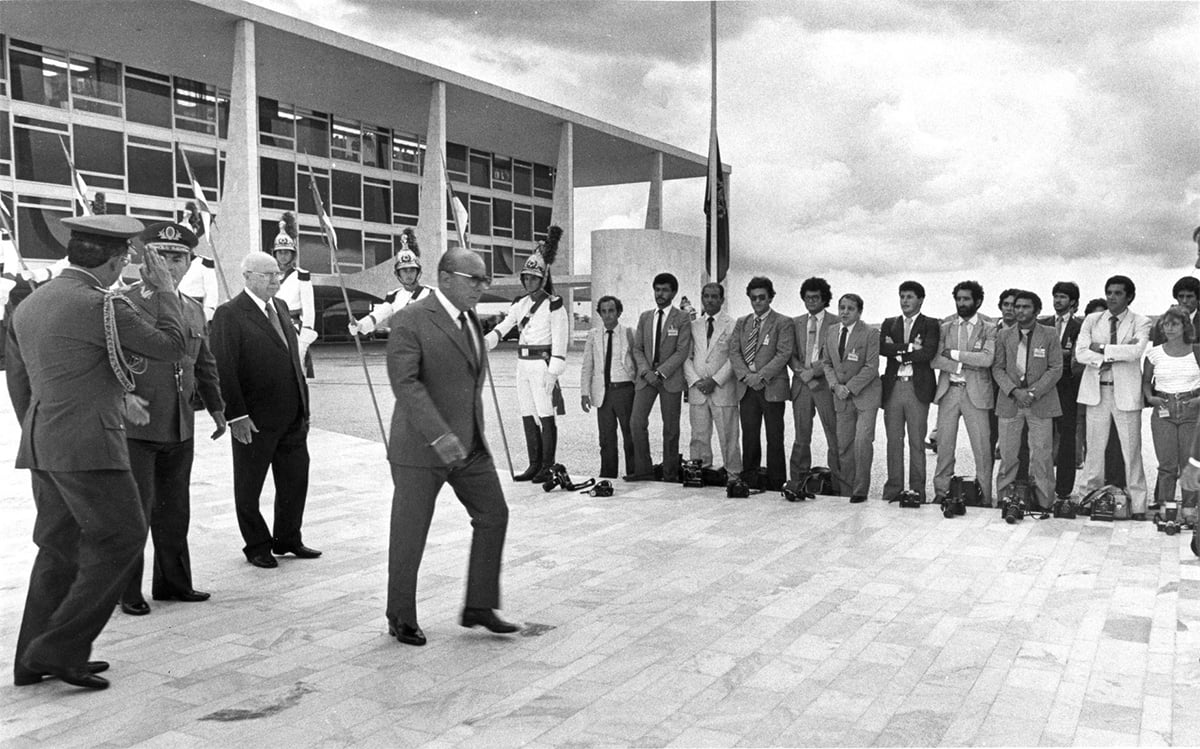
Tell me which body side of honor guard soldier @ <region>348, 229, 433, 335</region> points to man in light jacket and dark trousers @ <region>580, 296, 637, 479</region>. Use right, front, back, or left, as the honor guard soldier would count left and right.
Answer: left

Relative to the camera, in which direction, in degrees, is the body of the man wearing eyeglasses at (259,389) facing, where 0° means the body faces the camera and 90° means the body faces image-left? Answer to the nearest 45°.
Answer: approximately 315°

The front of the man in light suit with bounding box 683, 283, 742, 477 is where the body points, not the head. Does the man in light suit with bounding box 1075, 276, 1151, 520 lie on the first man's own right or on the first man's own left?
on the first man's own left

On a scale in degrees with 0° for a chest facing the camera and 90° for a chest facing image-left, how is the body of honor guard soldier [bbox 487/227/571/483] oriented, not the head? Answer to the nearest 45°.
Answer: approximately 45°

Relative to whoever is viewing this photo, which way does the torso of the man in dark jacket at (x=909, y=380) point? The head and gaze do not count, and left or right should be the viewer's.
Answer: facing the viewer

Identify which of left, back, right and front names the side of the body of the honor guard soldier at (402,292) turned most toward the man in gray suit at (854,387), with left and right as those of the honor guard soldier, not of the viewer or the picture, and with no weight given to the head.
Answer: left

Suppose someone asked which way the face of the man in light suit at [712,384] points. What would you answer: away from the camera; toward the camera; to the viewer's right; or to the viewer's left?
toward the camera

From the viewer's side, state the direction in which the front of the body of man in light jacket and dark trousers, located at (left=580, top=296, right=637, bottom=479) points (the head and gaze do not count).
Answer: toward the camera

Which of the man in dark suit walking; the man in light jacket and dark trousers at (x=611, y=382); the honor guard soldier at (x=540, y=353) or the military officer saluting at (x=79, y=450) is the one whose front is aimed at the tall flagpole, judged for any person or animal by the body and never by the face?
the military officer saluting

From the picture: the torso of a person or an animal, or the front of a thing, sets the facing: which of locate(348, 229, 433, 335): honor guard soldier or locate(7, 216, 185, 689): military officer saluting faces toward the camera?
the honor guard soldier

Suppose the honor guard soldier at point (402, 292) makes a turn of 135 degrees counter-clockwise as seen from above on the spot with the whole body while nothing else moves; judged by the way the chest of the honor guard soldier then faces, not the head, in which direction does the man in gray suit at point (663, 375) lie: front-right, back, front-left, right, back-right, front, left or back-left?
front-right

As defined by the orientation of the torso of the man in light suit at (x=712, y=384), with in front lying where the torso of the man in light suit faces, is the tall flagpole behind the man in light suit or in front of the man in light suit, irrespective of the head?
behind

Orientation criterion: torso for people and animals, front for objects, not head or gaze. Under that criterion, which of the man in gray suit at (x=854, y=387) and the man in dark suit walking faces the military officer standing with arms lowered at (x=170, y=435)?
the man in gray suit

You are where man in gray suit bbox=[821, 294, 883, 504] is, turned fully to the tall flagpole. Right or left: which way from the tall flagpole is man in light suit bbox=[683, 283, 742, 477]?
left

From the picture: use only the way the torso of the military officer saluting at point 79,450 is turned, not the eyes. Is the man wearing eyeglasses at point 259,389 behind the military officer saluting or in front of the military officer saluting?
in front

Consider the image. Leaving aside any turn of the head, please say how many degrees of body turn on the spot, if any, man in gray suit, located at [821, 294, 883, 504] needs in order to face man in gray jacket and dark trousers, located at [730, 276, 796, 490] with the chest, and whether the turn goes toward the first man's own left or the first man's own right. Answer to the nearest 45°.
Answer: approximately 90° to the first man's own right

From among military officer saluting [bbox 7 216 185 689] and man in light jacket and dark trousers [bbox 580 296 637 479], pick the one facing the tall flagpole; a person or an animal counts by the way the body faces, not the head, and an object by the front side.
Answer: the military officer saluting
